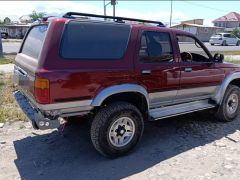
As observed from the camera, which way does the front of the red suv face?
facing away from the viewer and to the right of the viewer

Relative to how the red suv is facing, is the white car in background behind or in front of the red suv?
in front
